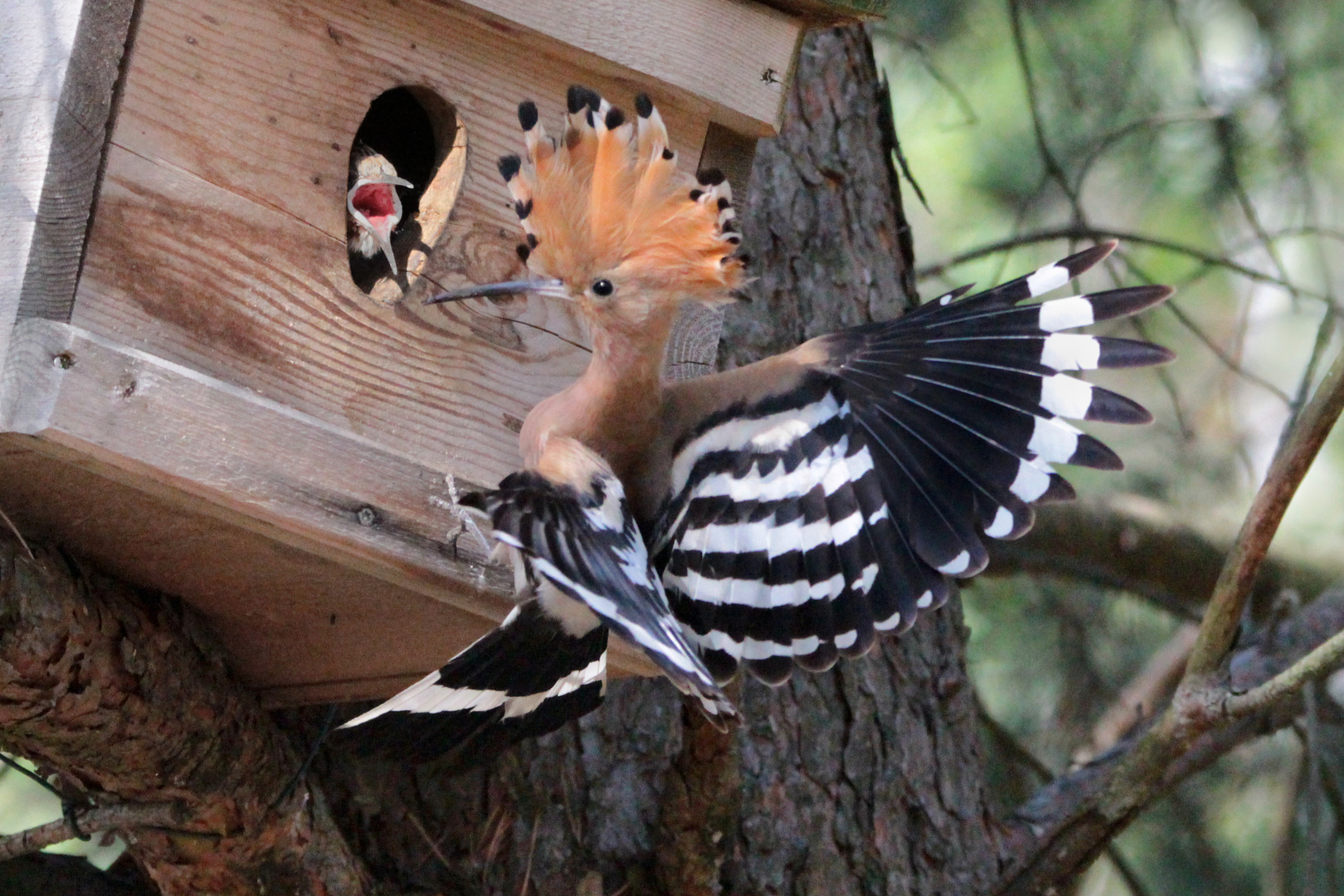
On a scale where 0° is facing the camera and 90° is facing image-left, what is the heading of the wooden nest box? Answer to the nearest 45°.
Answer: approximately 315°

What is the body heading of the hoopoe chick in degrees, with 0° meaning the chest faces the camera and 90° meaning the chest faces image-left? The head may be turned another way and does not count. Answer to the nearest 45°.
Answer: approximately 315°

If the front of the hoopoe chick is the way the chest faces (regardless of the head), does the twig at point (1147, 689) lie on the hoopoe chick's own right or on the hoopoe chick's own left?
on the hoopoe chick's own left
